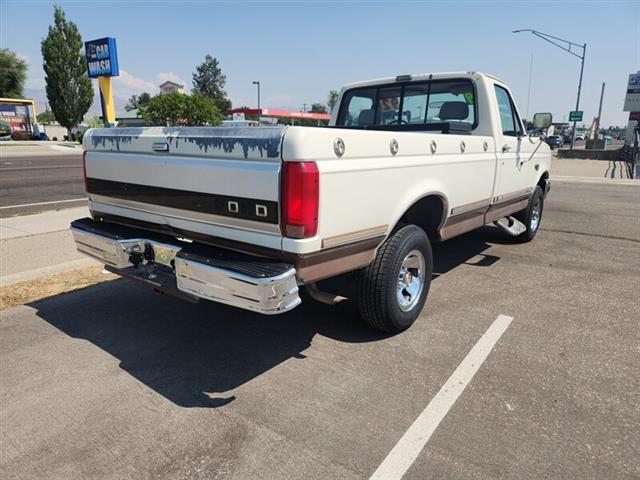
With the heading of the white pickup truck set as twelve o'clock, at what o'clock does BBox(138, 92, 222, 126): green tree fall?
The green tree is roughly at 10 o'clock from the white pickup truck.

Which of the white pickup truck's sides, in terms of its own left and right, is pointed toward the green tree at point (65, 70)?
left

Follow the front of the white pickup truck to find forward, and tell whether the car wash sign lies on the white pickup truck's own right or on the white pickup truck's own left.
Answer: on the white pickup truck's own left

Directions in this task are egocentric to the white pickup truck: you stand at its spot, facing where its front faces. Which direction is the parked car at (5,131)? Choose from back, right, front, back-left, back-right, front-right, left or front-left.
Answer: left

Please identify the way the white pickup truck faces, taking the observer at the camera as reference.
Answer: facing away from the viewer and to the right of the viewer

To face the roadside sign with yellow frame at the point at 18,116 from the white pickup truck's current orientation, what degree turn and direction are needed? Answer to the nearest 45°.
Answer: approximately 90° to its left
